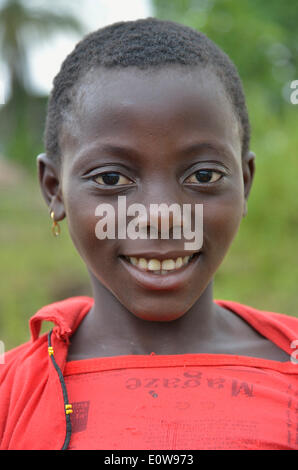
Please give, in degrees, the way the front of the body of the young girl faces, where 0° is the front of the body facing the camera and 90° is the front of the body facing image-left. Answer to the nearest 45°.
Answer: approximately 0°
